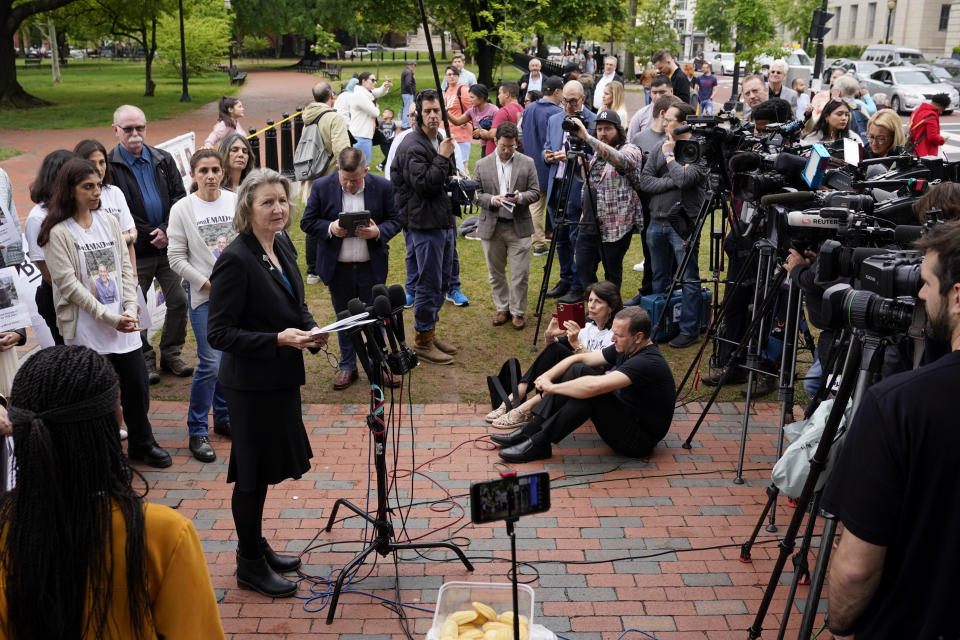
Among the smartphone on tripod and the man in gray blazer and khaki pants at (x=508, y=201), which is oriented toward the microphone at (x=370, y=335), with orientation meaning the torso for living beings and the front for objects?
the man in gray blazer and khaki pants

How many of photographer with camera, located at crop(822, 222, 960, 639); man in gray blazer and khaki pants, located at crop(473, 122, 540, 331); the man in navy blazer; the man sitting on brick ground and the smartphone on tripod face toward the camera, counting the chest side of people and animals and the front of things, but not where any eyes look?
3

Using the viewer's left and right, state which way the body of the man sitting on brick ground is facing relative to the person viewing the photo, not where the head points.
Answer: facing to the left of the viewer

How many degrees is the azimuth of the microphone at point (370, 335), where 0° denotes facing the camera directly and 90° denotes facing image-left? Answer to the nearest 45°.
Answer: approximately 90°

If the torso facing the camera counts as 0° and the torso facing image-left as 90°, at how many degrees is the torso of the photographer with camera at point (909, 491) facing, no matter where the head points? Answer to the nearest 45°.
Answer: approximately 135°

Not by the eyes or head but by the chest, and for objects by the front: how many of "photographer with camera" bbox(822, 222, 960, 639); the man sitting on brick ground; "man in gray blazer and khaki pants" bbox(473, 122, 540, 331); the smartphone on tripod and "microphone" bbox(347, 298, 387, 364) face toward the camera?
2

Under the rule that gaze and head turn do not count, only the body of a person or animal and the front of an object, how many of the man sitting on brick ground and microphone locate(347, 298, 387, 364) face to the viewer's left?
2

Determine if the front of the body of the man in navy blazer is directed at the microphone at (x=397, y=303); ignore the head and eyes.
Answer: yes

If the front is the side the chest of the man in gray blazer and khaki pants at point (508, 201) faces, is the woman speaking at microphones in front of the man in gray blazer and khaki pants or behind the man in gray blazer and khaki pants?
in front

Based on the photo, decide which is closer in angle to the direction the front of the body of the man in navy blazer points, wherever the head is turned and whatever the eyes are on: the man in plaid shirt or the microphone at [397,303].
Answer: the microphone
